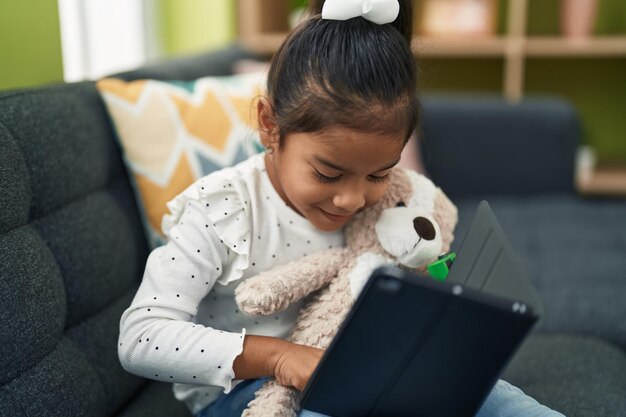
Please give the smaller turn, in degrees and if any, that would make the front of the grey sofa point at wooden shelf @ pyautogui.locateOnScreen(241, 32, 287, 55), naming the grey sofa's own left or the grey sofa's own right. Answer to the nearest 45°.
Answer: approximately 135° to the grey sofa's own left

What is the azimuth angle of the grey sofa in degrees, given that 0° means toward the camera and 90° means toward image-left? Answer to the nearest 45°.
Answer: approximately 315°

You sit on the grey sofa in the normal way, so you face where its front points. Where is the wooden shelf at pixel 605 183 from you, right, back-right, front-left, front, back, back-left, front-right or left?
left

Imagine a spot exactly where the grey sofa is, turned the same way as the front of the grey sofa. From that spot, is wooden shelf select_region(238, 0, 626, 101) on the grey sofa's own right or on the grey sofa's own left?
on the grey sofa's own left

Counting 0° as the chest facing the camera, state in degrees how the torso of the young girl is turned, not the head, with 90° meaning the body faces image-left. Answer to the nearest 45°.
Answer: approximately 315°

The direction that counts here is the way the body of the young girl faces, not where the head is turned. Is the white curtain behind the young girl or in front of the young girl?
behind

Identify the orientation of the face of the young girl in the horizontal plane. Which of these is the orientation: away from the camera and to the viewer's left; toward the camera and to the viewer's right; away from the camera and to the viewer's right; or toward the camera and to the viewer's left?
toward the camera and to the viewer's right
